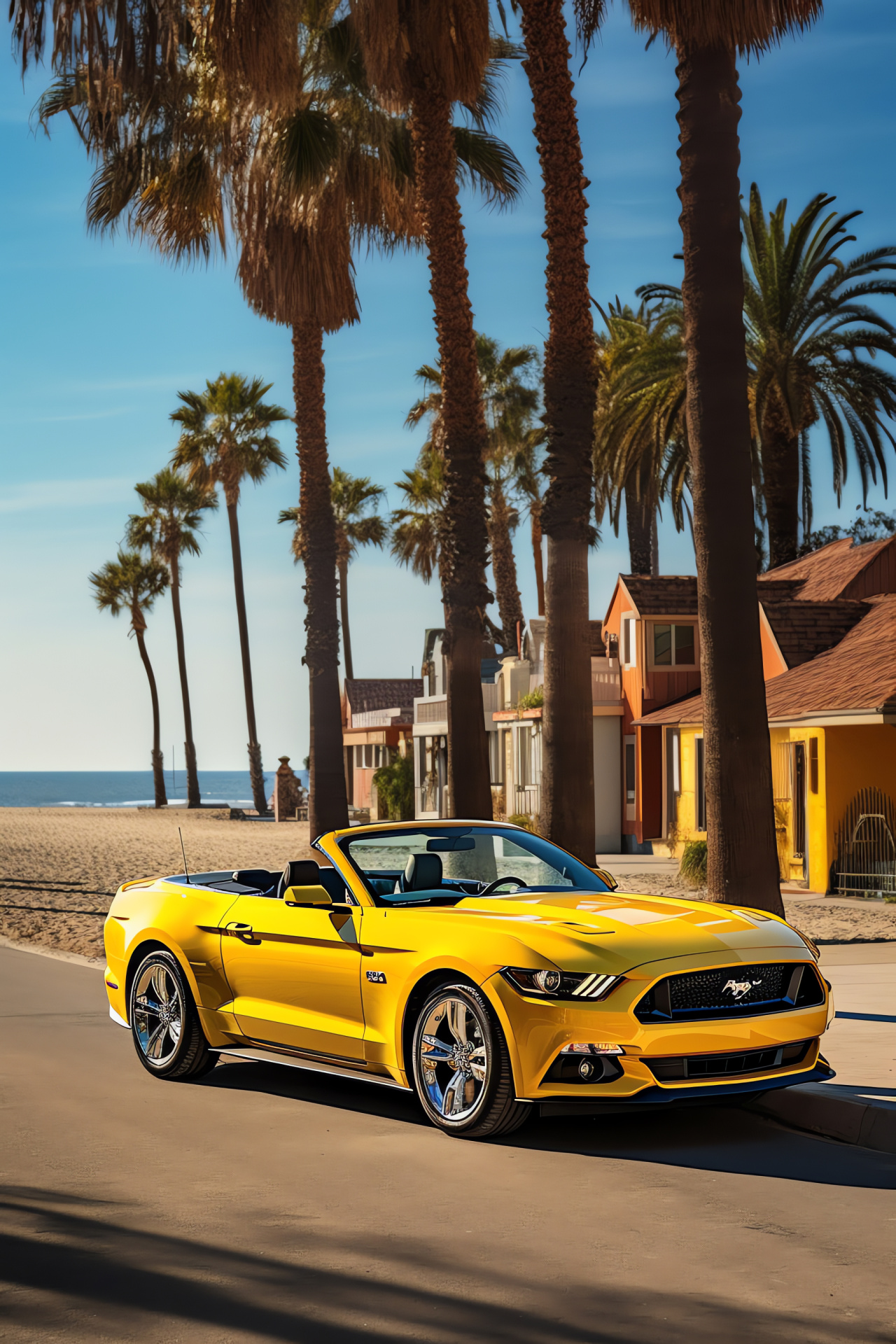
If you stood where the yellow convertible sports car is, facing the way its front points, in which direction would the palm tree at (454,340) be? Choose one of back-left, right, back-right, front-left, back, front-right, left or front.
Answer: back-left

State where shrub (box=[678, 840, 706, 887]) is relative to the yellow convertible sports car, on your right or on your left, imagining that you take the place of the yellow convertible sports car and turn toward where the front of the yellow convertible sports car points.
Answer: on your left

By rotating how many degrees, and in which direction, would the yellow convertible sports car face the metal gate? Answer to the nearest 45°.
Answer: approximately 135° to its left

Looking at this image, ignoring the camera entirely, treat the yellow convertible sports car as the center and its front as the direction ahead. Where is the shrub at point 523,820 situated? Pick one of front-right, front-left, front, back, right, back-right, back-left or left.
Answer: back-left

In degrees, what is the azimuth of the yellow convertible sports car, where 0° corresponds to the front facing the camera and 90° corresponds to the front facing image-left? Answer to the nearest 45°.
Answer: approximately 315°
